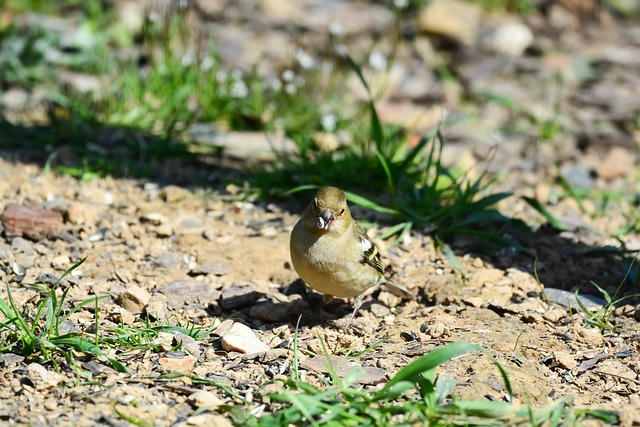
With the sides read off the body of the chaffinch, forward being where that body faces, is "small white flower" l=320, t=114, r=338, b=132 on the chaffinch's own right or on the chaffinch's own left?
on the chaffinch's own right

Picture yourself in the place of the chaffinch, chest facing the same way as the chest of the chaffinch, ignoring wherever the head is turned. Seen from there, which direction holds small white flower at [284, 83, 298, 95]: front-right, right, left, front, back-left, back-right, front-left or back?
back-right

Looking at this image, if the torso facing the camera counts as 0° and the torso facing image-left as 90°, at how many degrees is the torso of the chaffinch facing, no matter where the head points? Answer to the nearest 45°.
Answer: approximately 45°

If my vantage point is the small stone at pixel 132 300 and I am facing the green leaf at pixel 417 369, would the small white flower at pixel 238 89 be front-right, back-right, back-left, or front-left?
back-left

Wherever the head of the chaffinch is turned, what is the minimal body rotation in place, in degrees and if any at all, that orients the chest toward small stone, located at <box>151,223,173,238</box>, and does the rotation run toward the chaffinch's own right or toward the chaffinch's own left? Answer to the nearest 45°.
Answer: approximately 90° to the chaffinch's own right

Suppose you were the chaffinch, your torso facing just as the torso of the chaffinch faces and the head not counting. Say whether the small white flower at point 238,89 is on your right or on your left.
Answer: on your right

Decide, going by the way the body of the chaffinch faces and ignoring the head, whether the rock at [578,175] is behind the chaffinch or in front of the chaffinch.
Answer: behind

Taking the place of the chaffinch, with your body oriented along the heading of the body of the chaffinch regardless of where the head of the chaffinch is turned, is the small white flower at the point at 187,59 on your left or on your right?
on your right

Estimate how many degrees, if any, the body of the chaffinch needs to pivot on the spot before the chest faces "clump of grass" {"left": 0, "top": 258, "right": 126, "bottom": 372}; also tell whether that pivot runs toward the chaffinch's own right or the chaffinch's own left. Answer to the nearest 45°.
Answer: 0° — it already faces it
